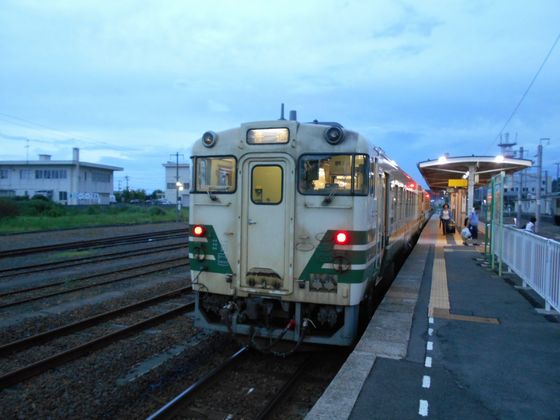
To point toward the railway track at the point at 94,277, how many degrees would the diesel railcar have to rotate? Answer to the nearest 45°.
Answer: approximately 135° to its right

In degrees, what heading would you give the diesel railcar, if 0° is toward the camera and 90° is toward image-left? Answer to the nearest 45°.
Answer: approximately 0°

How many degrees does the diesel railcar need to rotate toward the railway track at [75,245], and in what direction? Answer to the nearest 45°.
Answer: approximately 135° to its right

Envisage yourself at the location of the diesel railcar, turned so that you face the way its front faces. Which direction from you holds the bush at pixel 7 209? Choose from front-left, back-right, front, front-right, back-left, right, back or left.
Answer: back-right

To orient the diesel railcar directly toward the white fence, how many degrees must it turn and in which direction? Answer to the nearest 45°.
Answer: approximately 135° to its left

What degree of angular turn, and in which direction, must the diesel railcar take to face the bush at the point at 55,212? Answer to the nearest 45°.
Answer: approximately 135° to its right

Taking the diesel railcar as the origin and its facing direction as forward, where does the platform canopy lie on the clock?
The platform canopy is roughly at 7 o'clock from the diesel railcar.

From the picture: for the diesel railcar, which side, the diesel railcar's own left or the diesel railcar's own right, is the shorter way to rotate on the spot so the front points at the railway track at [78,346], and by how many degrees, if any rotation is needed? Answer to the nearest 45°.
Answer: approximately 90° to the diesel railcar's own right

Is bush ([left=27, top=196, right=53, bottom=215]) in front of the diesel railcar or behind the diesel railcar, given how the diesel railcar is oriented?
behind
